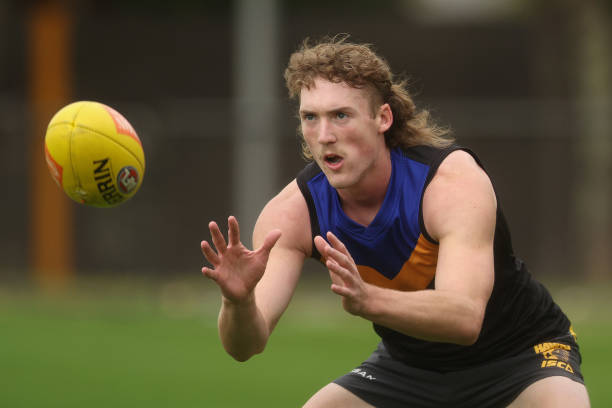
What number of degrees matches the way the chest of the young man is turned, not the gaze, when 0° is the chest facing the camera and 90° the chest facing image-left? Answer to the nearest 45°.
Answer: approximately 45°

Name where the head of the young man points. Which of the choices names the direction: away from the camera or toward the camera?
toward the camera

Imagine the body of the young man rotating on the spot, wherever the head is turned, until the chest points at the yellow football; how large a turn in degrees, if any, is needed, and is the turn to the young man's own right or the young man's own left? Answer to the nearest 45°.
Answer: approximately 45° to the young man's own right
